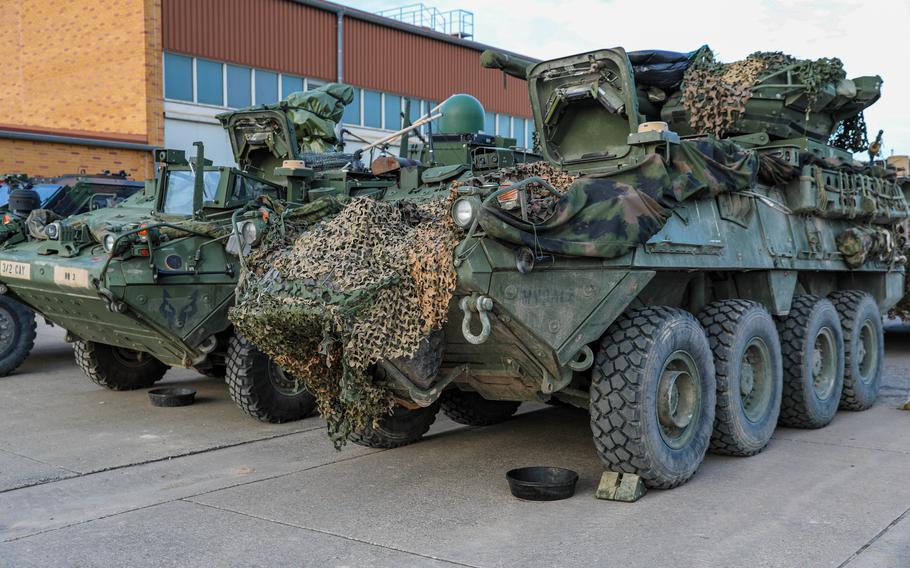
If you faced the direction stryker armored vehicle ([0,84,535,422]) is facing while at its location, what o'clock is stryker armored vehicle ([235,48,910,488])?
stryker armored vehicle ([235,48,910,488]) is roughly at 9 o'clock from stryker armored vehicle ([0,84,535,422]).

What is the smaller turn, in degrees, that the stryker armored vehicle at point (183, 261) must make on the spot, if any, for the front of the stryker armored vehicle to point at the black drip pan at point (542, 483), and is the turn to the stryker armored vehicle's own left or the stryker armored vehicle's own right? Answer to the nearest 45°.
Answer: approximately 90° to the stryker armored vehicle's own left

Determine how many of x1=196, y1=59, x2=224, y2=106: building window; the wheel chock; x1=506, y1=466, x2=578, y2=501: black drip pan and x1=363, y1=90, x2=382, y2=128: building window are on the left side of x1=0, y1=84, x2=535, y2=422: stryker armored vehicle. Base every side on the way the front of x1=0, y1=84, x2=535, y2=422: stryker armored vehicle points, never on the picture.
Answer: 2

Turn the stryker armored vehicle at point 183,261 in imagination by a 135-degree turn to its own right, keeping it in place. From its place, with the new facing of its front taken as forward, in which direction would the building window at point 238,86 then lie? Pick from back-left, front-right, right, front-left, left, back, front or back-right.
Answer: front

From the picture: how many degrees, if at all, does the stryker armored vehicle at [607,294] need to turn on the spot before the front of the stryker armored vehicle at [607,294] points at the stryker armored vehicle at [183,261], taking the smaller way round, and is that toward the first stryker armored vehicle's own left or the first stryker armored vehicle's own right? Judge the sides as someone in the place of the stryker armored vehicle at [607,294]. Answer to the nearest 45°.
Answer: approximately 90° to the first stryker armored vehicle's own right

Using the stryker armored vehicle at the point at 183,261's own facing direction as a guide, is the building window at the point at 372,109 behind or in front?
behind

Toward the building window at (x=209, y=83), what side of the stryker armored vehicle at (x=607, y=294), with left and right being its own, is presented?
right
